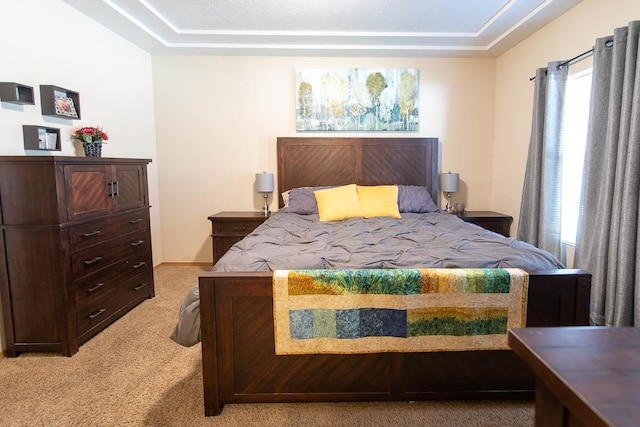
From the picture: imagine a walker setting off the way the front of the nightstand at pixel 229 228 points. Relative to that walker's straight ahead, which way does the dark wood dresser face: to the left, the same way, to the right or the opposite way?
to the left

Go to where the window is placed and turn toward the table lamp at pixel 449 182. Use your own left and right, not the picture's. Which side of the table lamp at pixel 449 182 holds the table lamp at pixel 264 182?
left

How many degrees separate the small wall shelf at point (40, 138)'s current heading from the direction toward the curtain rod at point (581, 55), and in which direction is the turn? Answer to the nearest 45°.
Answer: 0° — it already faces it

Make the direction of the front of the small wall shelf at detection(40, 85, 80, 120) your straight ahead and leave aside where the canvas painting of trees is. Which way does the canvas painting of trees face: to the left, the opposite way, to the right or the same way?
to the right

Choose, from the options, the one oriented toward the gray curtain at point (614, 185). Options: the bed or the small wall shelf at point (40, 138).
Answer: the small wall shelf

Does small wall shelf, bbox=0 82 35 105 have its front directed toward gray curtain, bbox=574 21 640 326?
yes

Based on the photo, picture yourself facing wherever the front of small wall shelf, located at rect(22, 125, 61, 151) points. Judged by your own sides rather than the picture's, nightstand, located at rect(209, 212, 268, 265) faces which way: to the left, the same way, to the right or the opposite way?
to the right

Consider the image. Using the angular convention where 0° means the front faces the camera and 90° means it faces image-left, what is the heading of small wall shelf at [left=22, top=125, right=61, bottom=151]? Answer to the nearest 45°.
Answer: approximately 315°

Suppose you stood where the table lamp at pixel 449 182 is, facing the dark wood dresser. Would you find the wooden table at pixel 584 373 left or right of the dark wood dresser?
left

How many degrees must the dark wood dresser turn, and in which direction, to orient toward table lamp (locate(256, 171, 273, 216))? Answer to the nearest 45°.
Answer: approximately 90° to its left

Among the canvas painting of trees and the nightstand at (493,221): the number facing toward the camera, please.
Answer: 2
